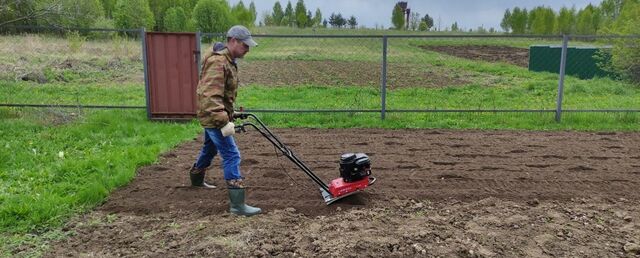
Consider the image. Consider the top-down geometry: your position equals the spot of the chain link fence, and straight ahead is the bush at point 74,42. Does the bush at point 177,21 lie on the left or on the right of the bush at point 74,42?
right

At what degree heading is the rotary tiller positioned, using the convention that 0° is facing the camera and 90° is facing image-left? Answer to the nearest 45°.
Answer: approximately 270°

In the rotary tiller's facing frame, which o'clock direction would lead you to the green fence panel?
The green fence panel is roughly at 10 o'clock from the rotary tiller.

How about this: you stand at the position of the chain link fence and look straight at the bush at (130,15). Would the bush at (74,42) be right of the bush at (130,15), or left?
left

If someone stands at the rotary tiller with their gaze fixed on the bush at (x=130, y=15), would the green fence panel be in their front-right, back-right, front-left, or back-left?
front-right

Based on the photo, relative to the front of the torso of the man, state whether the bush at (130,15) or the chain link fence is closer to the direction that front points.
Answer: the chain link fence

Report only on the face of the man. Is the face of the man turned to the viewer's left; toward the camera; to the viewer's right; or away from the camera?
to the viewer's right

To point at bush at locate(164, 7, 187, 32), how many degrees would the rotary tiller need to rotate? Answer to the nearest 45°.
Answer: approximately 90° to its left

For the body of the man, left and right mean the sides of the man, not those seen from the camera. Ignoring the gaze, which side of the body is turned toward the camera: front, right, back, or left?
right

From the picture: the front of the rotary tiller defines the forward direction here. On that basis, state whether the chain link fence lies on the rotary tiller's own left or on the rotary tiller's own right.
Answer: on the rotary tiller's own left

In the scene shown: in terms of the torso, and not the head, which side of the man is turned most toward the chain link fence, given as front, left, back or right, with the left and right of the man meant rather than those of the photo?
left

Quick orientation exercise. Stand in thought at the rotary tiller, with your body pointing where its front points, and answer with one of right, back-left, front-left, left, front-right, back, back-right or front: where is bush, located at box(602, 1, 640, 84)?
front-left
